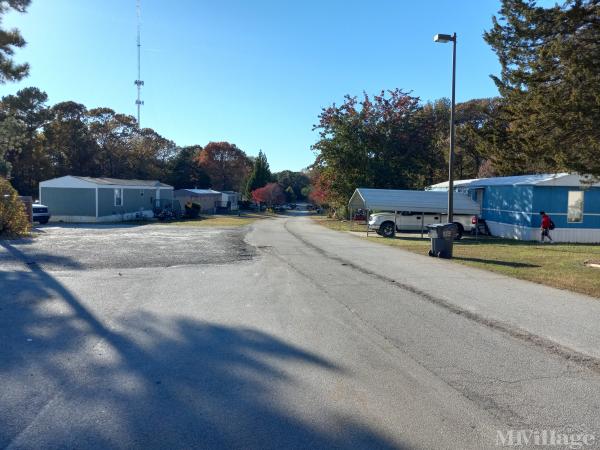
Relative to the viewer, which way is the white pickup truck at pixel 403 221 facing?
to the viewer's left

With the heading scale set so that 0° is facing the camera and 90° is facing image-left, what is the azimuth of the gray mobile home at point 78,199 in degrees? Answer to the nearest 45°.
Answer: approximately 315°

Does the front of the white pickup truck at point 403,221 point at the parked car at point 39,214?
yes

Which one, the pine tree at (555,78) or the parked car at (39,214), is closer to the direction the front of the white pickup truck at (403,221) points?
the parked car

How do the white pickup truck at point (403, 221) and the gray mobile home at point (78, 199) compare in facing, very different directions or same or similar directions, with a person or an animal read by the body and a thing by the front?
very different directions

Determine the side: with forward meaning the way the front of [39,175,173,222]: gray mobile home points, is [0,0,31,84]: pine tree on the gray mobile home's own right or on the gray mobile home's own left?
on the gray mobile home's own right

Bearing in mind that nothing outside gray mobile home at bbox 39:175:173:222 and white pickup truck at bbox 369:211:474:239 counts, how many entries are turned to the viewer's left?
1
